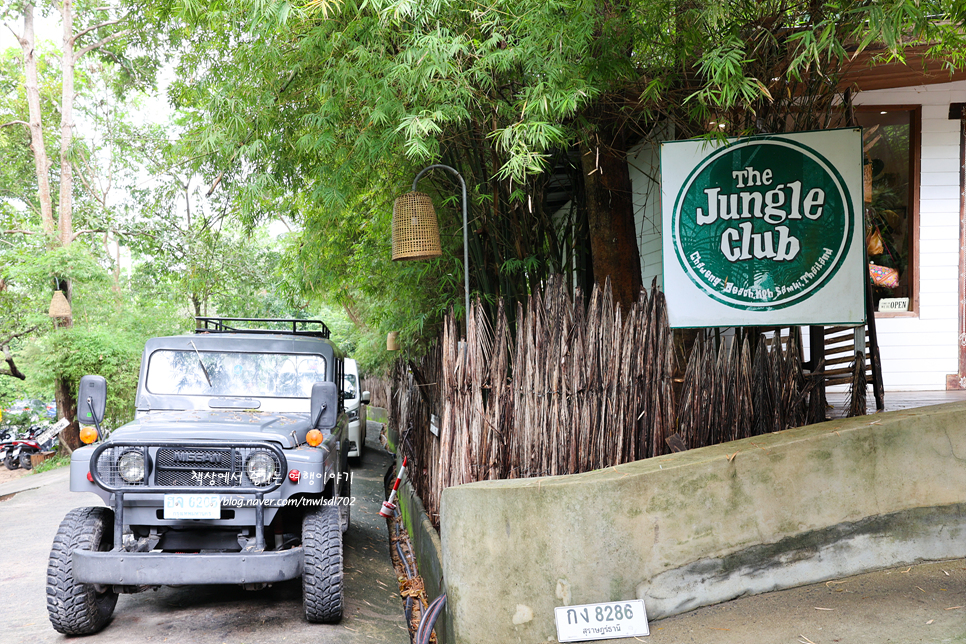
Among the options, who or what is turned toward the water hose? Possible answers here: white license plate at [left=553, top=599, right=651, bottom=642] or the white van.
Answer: the white van

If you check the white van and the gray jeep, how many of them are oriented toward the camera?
2

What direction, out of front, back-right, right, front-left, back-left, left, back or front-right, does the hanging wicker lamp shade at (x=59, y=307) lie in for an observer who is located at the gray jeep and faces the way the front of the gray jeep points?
back

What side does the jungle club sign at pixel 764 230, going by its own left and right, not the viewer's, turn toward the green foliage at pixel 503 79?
right

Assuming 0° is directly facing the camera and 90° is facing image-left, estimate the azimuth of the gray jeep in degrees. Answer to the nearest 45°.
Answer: approximately 0°

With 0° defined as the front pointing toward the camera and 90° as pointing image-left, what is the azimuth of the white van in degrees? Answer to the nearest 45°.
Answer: approximately 0°
